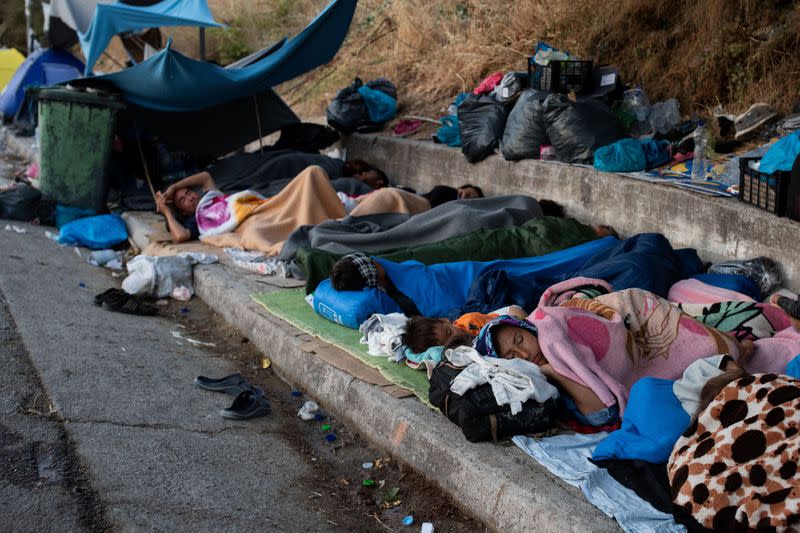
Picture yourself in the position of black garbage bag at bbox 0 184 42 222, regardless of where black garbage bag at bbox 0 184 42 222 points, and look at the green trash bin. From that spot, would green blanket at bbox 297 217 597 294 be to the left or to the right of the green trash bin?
right

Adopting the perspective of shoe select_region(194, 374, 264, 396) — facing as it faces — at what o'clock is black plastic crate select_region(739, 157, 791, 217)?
The black plastic crate is roughly at 6 o'clock from the shoe.

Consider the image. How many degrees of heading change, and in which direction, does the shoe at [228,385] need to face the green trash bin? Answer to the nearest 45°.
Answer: approximately 90° to its right

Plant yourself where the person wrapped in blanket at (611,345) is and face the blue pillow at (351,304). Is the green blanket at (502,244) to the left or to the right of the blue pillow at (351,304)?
right

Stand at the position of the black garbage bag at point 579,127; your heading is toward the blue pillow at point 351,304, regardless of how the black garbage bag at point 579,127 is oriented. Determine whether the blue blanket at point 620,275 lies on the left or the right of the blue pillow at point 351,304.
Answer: left

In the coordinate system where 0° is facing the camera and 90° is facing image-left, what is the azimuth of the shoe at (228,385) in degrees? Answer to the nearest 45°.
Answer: approximately 90°
